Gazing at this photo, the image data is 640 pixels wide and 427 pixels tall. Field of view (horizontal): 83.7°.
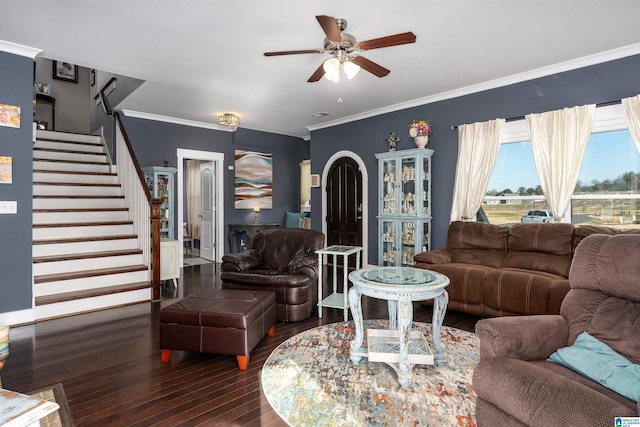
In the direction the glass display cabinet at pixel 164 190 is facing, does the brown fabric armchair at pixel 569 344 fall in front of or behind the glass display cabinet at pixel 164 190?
in front

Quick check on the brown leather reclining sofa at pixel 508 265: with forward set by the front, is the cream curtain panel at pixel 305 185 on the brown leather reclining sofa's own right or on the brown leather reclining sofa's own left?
on the brown leather reclining sofa's own right

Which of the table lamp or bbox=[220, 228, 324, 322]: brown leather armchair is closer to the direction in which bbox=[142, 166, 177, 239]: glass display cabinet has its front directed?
the brown leather armchair

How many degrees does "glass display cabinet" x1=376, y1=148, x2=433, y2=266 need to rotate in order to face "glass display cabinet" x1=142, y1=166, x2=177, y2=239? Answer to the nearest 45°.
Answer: approximately 45° to its right

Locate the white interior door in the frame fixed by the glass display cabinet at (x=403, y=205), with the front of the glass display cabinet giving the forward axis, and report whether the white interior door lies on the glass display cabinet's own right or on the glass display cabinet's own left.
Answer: on the glass display cabinet's own right

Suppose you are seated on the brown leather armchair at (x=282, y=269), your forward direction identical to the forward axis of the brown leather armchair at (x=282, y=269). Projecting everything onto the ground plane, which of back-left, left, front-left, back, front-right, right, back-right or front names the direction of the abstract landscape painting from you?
back-right

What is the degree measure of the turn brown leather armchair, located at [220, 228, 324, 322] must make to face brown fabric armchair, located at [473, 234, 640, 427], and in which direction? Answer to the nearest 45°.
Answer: approximately 90° to its left

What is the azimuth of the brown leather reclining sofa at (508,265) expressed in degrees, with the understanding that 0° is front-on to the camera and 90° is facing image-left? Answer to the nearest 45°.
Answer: approximately 45°

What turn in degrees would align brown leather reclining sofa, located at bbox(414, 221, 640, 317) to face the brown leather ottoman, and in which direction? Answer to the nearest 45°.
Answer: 0° — it already faces it

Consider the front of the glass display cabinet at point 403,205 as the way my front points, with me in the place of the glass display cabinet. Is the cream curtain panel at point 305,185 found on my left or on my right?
on my right

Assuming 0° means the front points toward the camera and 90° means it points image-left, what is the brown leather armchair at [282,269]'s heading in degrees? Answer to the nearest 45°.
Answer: approximately 45°
